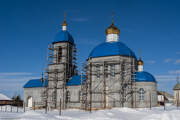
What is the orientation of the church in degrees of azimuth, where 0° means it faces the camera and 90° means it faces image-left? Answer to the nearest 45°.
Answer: approximately 90°
